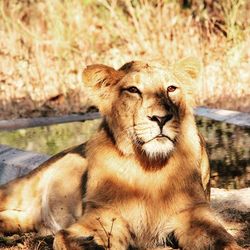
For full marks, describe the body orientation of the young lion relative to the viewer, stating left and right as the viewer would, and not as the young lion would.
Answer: facing the viewer and to the right of the viewer
